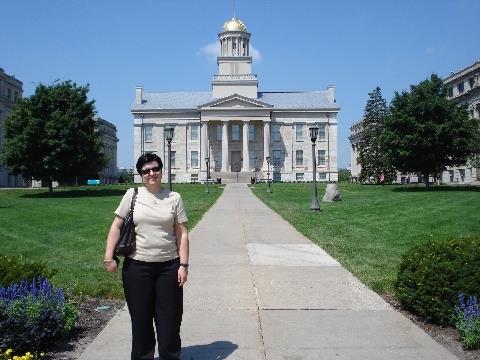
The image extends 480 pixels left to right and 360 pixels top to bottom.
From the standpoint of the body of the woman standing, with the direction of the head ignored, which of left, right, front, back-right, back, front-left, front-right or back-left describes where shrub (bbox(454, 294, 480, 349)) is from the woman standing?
left

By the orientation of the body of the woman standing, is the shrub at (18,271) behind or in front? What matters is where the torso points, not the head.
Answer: behind

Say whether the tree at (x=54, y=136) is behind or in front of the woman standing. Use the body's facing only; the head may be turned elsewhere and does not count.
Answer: behind

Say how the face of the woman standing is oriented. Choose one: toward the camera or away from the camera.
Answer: toward the camera

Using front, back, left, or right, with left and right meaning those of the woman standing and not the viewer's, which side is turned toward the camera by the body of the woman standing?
front

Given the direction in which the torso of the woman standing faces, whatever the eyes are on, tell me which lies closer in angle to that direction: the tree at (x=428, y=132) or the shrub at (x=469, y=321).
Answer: the shrub

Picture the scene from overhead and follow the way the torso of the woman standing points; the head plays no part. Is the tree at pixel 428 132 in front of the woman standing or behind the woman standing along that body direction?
behind
